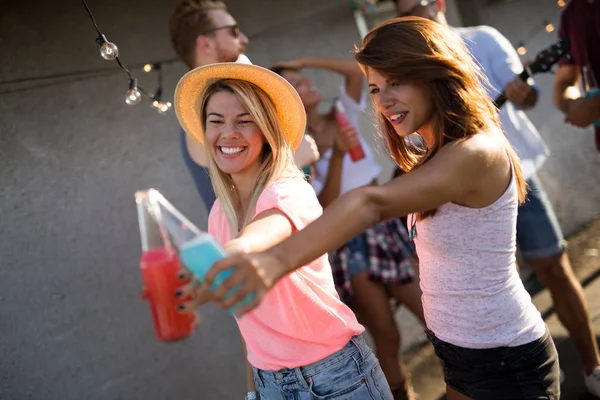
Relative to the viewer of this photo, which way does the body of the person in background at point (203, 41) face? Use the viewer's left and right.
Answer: facing to the right of the viewer

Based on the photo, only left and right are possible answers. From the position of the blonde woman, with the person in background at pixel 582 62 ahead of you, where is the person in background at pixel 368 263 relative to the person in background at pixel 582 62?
left

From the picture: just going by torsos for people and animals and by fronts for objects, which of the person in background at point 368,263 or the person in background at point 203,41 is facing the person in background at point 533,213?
the person in background at point 203,41

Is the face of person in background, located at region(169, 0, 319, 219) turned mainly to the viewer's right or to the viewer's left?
to the viewer's right

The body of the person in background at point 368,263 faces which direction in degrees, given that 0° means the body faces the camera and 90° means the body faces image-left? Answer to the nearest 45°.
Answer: approximately 45°

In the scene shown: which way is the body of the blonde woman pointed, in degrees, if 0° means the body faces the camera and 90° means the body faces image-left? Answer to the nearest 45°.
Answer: approximately 45°

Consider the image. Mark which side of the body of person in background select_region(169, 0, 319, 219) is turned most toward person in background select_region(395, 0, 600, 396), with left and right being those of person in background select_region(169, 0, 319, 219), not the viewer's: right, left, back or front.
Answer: front

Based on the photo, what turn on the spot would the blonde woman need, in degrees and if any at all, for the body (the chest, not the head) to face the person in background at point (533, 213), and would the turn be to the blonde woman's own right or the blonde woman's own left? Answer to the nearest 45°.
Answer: approximately 180°

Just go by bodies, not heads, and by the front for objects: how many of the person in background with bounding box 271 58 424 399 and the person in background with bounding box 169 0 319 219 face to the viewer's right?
1
